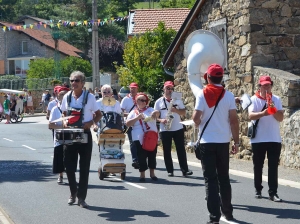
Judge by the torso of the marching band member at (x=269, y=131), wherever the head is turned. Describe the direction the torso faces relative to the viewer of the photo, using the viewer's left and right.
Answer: facing the viewer

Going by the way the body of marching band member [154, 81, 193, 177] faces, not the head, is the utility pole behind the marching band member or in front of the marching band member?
behind

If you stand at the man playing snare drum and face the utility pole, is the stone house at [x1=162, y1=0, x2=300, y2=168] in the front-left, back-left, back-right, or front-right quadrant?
front-right

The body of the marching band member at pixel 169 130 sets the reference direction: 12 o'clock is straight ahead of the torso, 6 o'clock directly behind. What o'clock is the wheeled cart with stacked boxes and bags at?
The wheeled cart with stacked boxes and bags is roughly at 2 o'clock from the marching band member.

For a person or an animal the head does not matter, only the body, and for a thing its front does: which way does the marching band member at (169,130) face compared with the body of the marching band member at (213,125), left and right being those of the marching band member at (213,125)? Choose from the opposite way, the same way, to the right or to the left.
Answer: the opposite way

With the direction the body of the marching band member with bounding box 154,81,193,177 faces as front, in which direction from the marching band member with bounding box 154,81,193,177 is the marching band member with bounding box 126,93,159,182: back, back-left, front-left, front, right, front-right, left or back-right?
front-right

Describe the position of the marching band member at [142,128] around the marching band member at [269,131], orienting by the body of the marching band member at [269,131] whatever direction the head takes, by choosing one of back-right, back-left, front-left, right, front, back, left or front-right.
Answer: back-right

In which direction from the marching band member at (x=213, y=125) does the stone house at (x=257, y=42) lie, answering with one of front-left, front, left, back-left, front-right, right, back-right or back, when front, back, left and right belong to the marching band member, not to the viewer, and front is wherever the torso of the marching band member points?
front

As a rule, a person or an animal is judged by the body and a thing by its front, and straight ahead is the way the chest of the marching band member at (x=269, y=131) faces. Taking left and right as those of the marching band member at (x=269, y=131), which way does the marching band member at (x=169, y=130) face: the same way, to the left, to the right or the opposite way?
the same way

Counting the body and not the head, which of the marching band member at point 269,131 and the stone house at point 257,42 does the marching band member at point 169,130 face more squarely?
the marching band member

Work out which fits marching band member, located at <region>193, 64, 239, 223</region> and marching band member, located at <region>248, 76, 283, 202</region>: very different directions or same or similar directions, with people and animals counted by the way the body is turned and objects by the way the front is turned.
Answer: very different directions

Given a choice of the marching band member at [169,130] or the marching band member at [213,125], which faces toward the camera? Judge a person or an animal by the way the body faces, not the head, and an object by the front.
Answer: the marching band member at [169,130]

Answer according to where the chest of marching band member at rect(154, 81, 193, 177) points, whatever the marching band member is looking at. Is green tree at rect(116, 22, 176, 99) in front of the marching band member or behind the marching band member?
behind

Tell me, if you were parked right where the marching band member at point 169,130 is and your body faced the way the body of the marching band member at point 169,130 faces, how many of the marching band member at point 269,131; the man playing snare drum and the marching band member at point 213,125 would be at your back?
0

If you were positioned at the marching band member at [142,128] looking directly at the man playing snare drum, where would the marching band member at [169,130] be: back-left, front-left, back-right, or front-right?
back-left
